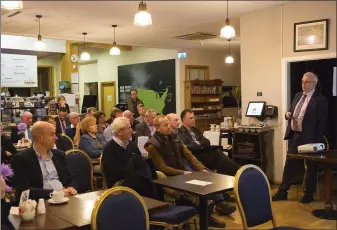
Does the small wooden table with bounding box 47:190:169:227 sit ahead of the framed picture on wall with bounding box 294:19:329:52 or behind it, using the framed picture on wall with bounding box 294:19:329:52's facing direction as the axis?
ahead

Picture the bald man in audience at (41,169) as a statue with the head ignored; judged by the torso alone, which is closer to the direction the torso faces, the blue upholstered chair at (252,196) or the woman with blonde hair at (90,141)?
the blue upholstered chair

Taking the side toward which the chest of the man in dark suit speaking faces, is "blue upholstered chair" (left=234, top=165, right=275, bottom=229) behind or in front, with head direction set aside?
in front

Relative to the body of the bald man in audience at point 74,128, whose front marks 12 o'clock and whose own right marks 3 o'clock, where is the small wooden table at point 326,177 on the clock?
The small wooden table is roughly at 12 o'clock from the bald man in audience.

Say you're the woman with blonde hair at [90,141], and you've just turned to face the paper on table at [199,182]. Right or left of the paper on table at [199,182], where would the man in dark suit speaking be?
left

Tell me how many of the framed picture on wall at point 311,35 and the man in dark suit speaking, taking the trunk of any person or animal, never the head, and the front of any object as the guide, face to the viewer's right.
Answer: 0

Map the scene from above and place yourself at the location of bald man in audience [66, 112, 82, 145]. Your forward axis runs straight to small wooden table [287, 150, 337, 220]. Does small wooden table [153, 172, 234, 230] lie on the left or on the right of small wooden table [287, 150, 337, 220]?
right
